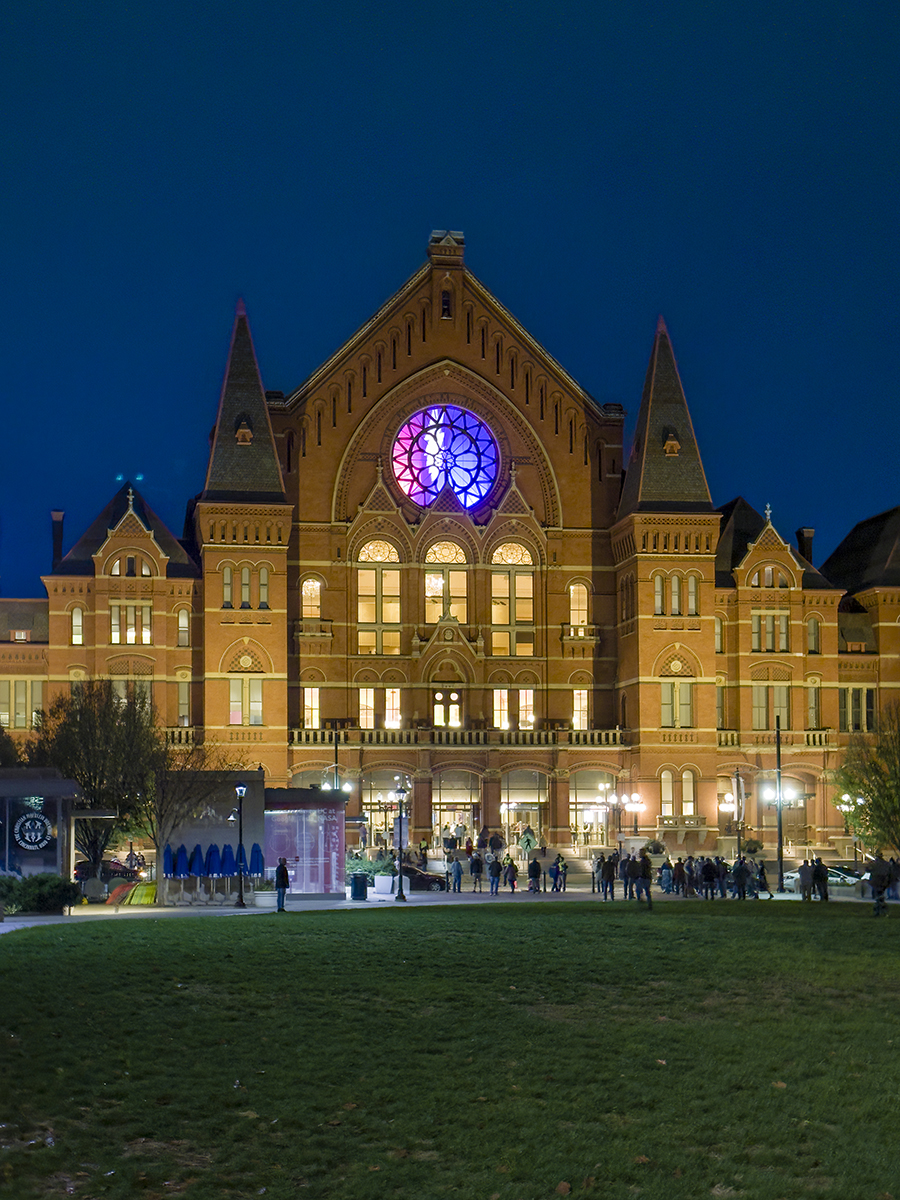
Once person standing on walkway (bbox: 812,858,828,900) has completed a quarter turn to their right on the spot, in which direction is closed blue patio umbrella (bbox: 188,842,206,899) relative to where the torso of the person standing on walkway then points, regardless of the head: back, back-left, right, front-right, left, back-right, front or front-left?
back

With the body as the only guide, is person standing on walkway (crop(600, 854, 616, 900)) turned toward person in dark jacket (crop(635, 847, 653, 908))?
no

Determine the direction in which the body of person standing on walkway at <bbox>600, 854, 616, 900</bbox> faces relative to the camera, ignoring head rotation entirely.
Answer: away from the camera

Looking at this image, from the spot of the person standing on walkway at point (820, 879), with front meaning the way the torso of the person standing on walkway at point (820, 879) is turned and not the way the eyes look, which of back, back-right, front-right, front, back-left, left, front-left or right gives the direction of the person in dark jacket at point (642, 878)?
back-left

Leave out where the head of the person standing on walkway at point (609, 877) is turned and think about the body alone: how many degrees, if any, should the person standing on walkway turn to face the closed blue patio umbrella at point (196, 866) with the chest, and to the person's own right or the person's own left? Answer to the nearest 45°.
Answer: approximately 90° to the person's own left

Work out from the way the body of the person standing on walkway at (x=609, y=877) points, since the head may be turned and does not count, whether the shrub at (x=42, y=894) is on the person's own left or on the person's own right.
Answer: on the person's own left

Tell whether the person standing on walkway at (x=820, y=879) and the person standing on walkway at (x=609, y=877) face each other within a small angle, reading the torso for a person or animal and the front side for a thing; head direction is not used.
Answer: no

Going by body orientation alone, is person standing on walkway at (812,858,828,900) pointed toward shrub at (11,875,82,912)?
no

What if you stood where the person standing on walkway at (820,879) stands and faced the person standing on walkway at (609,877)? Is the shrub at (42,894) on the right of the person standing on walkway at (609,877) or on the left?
left

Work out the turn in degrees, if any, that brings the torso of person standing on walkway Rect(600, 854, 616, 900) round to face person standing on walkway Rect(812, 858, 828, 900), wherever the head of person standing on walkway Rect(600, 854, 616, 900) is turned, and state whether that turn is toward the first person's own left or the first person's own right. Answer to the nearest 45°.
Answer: approximately 90° to the first person's own right

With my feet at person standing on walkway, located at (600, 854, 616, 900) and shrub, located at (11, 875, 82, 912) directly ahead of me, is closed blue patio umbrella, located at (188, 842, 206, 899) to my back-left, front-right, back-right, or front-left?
front-right

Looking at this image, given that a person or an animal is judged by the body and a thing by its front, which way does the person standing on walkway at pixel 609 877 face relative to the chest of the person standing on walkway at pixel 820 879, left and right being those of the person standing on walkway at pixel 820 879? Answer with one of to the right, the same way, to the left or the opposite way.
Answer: the same way

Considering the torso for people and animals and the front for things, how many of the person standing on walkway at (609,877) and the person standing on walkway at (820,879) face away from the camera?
2

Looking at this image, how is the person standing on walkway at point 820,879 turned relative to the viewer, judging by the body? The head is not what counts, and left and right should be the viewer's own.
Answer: facing away from the viewer
